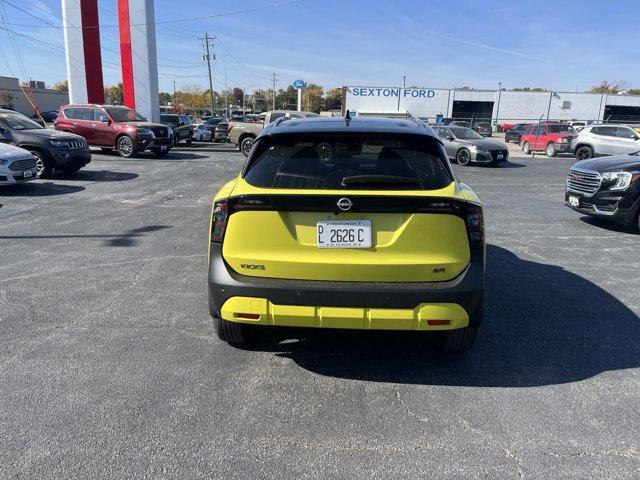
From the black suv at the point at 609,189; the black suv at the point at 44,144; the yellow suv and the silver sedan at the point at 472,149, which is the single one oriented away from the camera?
the yellow suv

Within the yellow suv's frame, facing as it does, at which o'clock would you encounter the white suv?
The white suv is roughly at 1 o'clock from the yellow suv.

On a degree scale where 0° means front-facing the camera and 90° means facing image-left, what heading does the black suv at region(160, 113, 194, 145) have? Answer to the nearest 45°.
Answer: approximately 315°

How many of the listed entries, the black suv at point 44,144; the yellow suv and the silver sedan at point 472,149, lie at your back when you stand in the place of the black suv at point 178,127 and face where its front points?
0

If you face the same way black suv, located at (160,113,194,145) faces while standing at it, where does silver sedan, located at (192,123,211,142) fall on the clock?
The silver sedan is roughly at 8 o'clock from the black suv.

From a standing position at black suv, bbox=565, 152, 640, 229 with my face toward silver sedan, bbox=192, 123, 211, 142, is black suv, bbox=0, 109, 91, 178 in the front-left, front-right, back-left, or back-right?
front-left

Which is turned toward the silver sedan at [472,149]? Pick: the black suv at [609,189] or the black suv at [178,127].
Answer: the black suv at [178,127]

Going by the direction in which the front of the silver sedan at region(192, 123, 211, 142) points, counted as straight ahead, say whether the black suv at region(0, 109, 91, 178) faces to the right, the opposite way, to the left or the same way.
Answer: the same way

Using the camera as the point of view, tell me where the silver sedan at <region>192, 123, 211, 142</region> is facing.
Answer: facing the viewer and to the right of the viewer

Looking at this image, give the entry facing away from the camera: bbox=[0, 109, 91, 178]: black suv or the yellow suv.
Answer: the yellow suv

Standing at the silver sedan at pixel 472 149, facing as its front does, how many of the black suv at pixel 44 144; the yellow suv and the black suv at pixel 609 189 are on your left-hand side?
0

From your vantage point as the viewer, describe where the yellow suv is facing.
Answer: facing away from the viewer

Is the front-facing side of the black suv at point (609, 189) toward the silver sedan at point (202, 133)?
no

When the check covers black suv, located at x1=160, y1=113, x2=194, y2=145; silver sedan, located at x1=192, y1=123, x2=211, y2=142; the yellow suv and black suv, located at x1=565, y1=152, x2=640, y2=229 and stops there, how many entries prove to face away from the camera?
1

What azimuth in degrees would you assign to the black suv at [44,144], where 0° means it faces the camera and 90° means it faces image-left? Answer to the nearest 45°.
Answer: approximately 315°

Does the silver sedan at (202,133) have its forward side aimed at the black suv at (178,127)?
no

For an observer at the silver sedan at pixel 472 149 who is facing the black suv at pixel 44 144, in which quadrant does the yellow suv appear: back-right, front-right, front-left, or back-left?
front-left

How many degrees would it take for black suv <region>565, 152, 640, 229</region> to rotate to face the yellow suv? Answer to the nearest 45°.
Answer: approximately 45° to its left

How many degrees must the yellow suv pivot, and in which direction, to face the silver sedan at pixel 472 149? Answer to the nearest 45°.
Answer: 0° — it already faces it

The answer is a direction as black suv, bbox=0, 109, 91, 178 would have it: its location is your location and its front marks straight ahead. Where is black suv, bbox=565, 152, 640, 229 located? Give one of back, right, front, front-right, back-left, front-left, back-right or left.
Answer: front

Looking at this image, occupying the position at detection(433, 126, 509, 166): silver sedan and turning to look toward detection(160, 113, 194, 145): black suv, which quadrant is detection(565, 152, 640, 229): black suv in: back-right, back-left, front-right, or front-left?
back-left
